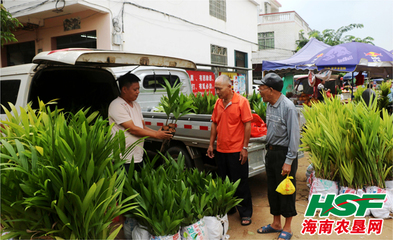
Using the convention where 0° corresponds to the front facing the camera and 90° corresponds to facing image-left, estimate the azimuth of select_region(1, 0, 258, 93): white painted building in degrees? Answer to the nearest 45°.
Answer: approximately 45°

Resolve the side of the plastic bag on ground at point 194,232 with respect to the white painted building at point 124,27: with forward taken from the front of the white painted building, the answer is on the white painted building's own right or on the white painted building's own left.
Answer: on the white painted building's own left

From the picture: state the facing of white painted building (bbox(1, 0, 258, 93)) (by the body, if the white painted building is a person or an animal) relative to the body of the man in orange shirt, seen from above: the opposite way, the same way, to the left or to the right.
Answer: the same way

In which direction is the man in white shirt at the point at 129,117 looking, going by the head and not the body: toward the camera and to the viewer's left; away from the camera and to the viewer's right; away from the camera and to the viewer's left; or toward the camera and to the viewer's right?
toward the camera and to the viewer's right

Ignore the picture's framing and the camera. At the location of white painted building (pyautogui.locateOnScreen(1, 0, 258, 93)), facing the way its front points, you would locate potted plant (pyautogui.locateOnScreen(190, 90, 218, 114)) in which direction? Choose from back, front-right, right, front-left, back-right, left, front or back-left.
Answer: front-left

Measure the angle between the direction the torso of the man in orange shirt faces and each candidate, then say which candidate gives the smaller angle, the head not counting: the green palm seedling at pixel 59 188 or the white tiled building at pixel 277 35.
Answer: the green palm seedling

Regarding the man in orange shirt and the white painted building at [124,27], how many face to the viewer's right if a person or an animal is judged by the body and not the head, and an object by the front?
0

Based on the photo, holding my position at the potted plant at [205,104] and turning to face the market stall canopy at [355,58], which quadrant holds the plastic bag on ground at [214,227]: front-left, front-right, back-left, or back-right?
back-right

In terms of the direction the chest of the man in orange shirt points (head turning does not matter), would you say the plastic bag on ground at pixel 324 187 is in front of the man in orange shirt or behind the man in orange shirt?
behind

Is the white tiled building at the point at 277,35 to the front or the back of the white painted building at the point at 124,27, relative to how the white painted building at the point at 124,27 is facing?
to the back

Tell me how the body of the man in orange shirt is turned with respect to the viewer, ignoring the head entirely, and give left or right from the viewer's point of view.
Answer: facing the viewer and to the left of the viewer

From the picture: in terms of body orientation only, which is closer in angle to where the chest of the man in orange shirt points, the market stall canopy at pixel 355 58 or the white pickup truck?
the white pickup truck

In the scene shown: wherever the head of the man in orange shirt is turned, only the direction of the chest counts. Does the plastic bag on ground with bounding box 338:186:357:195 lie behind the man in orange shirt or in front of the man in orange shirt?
behind

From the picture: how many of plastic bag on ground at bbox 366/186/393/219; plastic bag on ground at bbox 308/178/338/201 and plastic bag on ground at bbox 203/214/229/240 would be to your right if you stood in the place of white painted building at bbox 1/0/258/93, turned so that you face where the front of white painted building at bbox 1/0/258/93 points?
0

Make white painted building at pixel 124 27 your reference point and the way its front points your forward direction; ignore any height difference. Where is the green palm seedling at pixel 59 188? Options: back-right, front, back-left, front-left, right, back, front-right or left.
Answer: front-left

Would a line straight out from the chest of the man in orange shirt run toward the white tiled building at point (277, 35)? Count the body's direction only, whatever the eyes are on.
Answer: no
